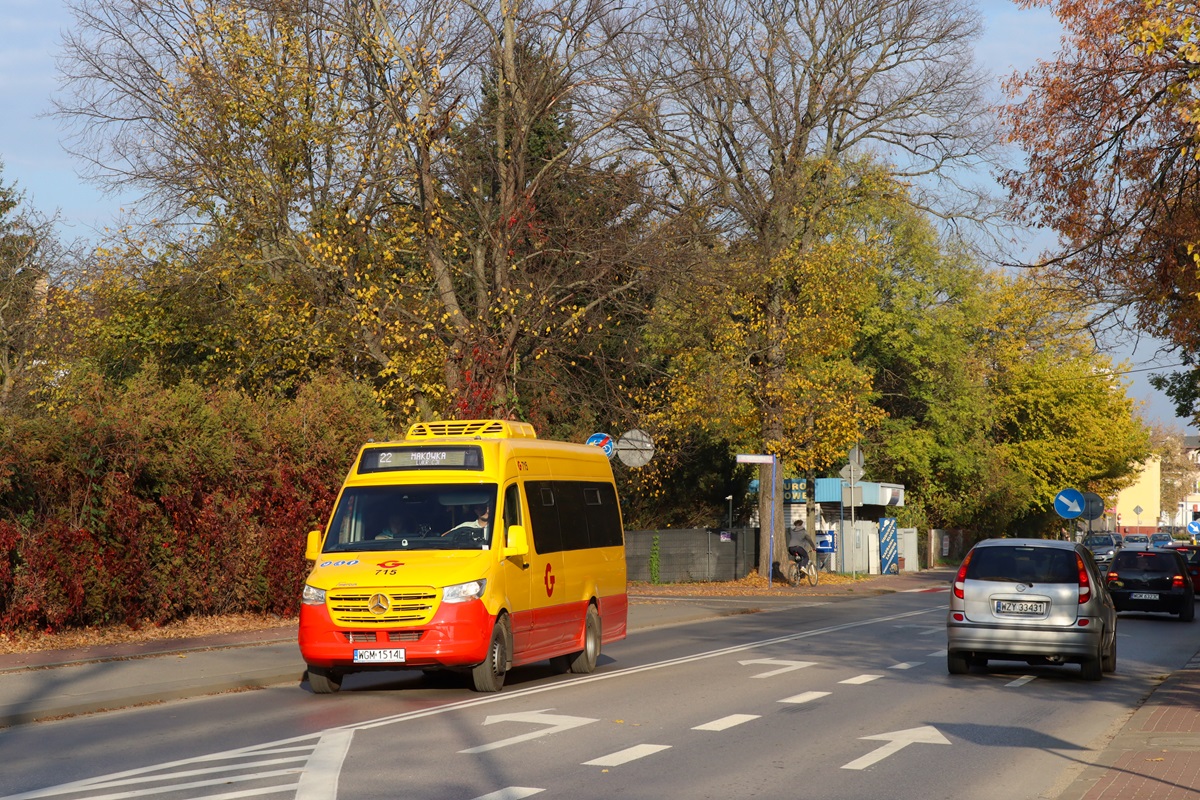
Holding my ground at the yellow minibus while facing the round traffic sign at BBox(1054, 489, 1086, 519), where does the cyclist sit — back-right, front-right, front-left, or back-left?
front-left

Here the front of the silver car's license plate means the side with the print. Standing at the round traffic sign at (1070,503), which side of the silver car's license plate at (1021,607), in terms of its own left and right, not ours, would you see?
back

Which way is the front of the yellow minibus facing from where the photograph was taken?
facing the viewer and to the left of the viewer

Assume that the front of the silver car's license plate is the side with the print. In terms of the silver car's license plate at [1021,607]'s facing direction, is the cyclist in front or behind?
behind

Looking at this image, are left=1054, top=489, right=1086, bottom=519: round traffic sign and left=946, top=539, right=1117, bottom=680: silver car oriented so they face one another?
yes

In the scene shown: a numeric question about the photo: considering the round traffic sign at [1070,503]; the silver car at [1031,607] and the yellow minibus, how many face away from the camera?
1

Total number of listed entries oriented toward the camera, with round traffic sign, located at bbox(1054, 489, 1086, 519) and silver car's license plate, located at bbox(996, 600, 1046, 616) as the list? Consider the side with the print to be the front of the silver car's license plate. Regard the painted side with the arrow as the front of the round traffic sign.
2

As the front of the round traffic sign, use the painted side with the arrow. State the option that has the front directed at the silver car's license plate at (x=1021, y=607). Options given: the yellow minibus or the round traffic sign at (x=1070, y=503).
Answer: the round traffic sign

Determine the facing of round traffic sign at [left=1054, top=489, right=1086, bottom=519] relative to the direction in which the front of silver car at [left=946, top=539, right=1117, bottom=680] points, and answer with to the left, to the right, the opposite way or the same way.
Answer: the opposite way

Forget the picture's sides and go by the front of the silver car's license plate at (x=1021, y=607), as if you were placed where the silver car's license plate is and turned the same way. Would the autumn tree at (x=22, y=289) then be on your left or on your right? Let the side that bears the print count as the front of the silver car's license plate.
on your right

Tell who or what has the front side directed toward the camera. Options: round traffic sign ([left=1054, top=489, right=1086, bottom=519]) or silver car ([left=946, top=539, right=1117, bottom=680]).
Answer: the round traffic sign

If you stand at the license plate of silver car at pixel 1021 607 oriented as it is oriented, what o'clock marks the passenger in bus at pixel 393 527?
The passenger in bus is roughly at 2 o'clock from the license plate of silver car.

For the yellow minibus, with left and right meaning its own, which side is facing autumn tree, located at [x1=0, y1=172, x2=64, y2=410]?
right

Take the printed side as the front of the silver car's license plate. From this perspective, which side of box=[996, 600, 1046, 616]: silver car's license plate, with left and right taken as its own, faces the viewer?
front

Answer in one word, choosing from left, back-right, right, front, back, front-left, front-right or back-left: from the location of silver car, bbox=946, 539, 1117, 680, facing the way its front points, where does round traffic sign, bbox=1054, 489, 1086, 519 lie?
front

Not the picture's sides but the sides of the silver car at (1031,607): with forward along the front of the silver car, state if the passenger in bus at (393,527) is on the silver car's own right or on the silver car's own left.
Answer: on the silver car's own left

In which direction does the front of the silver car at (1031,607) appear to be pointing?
away from the camera
